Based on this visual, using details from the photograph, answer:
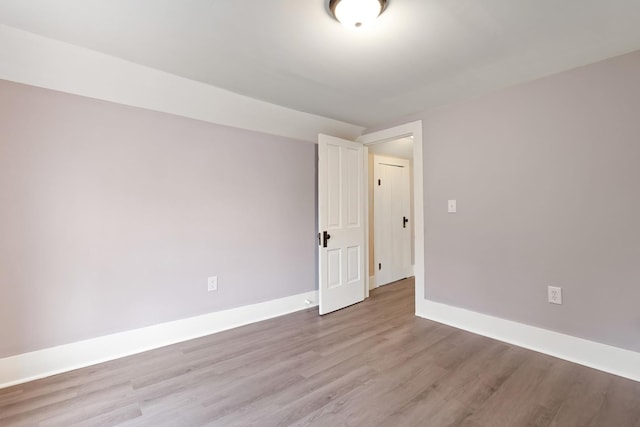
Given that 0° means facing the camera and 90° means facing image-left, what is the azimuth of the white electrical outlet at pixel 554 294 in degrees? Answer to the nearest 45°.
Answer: approximately 0°

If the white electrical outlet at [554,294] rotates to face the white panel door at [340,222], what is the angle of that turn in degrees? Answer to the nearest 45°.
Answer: approximately 90° to its right

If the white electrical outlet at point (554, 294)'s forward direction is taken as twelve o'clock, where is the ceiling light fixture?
The ceiling light fixture is roughly at 1 o'clock from the white electrical outlet.

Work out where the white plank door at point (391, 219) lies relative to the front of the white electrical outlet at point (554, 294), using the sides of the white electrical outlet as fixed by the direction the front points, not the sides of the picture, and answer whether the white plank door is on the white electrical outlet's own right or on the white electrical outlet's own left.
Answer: on the white electrical outlet's own right

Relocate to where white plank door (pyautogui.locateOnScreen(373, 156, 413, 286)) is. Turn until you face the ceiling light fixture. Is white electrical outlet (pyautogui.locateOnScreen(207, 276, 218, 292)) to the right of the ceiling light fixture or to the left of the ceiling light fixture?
right

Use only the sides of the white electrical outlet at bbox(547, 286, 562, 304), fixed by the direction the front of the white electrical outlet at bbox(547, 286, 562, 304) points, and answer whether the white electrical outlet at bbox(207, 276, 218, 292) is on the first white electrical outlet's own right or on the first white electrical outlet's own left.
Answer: on the first white electrical outlet's own right

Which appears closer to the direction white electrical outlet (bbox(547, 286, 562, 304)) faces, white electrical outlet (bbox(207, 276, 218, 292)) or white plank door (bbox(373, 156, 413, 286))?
the white electrical outlet

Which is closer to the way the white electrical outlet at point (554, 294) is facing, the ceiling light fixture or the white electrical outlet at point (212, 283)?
the ceiling light fixture

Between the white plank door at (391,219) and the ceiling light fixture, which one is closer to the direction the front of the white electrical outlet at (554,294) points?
the ceiling light fixture
